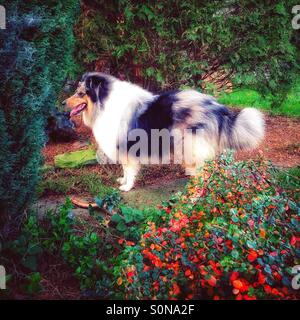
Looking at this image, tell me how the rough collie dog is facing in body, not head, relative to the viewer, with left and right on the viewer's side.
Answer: facing to the left of the viewer
